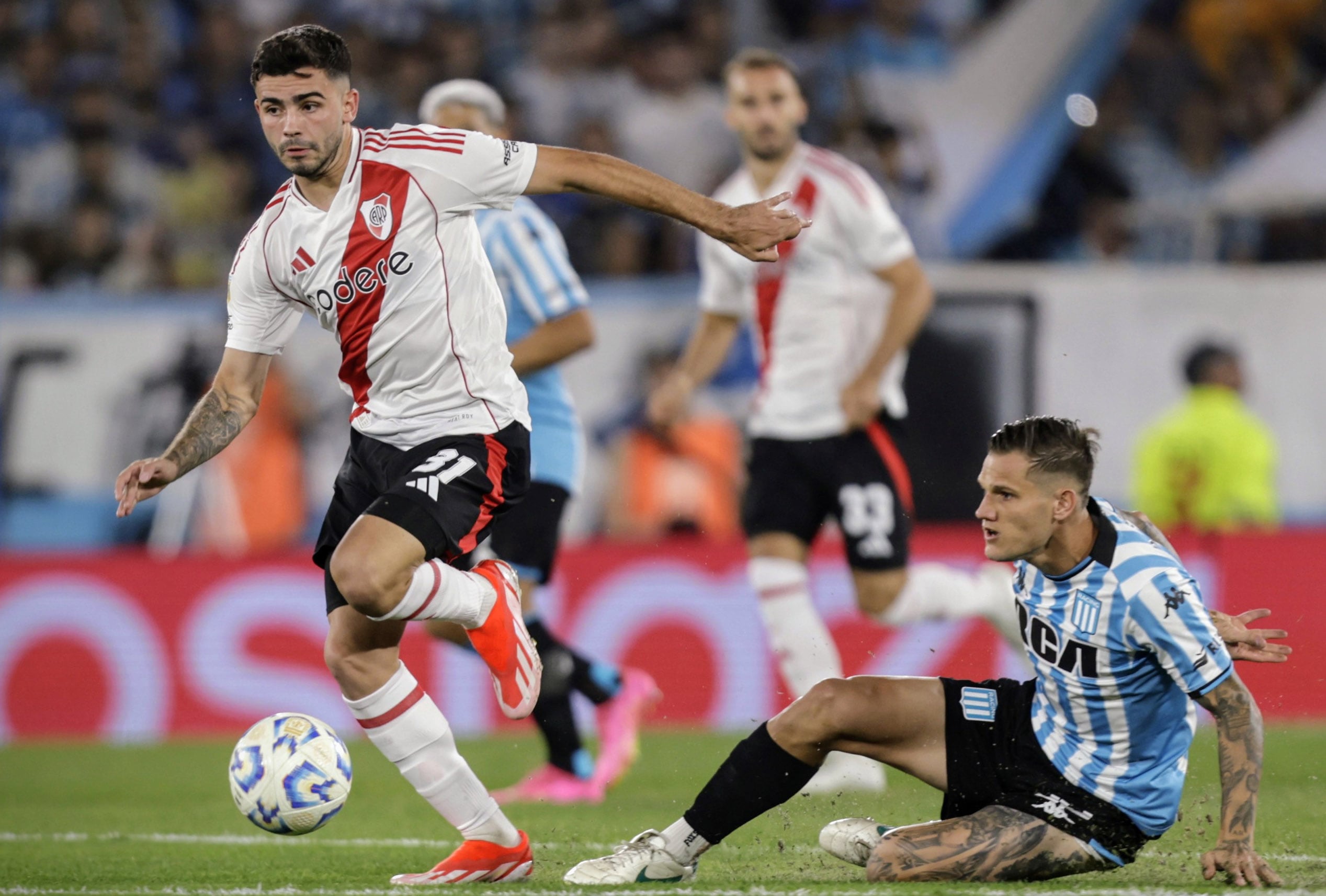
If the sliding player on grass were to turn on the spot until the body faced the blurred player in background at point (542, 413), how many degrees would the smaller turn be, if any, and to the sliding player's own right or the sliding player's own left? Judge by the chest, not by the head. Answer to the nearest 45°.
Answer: approximately 90° to the sliding player's own right

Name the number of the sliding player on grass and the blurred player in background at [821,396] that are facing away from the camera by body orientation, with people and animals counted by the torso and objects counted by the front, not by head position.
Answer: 0

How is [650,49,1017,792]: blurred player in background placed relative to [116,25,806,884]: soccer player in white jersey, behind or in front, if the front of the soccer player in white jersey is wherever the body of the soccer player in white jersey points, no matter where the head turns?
behind

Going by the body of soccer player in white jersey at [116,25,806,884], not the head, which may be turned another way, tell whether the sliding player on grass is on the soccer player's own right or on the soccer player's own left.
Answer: on the soccer player's own left

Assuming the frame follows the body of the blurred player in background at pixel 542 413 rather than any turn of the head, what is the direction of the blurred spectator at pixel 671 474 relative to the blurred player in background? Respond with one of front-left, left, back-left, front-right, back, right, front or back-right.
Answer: right

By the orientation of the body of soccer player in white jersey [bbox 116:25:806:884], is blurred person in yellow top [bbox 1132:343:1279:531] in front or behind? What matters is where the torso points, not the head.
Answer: behind

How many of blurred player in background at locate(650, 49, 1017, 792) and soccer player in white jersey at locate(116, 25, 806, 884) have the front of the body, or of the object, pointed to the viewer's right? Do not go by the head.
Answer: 0

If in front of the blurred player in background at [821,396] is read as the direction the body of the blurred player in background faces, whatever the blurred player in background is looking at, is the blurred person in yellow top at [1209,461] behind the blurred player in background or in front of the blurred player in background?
behind

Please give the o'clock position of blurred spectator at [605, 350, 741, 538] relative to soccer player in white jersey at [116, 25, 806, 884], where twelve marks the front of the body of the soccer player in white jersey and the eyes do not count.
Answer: The blurred spectator is roughly at 5 o'clock from the soccer player in white jersey.

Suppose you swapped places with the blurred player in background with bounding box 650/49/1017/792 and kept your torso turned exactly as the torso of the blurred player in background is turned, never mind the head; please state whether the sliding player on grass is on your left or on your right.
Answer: on your left
